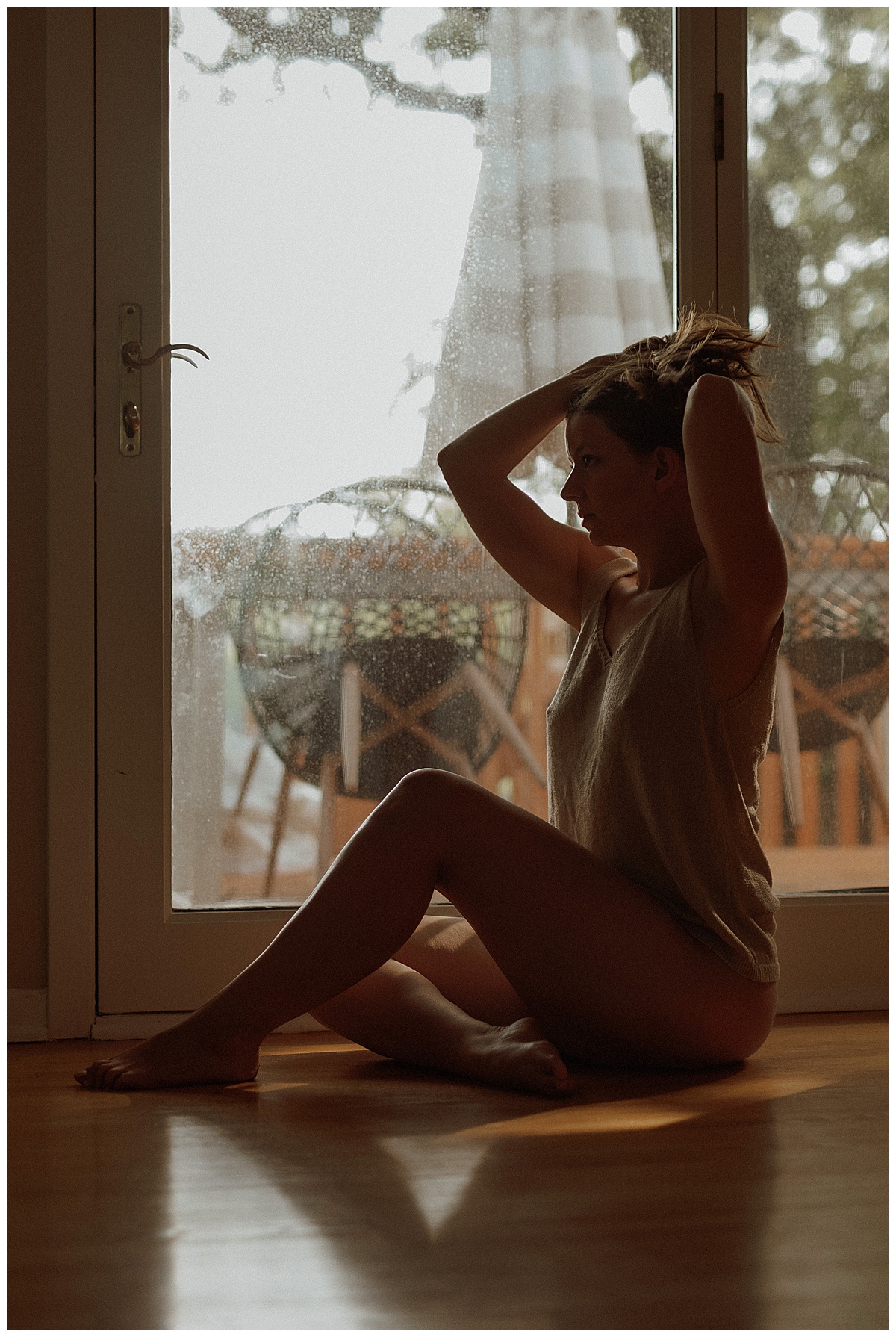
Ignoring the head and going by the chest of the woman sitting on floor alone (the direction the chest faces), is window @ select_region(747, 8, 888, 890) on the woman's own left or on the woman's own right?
on the woman's own right

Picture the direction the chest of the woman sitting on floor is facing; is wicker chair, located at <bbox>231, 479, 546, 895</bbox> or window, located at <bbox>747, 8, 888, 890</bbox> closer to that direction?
the wicker chair

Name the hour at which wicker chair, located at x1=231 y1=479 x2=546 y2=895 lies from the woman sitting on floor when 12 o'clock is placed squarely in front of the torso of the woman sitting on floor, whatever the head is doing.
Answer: The wicker chair is roughly at 2 o'clock from the woman sitting on floor.

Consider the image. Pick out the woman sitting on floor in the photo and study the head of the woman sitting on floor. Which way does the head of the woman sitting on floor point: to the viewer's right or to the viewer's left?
to the viewer's left

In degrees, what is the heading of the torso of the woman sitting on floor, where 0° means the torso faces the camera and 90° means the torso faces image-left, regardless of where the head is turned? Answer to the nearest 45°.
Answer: approximately 90°

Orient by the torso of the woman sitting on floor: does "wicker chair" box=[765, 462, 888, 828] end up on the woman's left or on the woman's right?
on the woman's right
